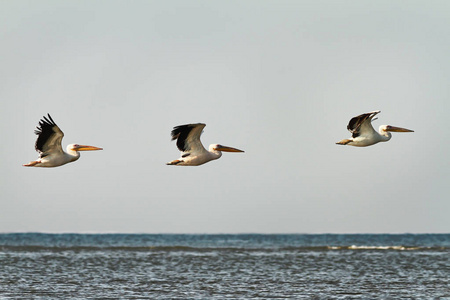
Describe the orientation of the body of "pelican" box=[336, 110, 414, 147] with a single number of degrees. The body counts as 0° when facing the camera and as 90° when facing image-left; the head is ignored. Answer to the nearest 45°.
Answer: approximately 270°
